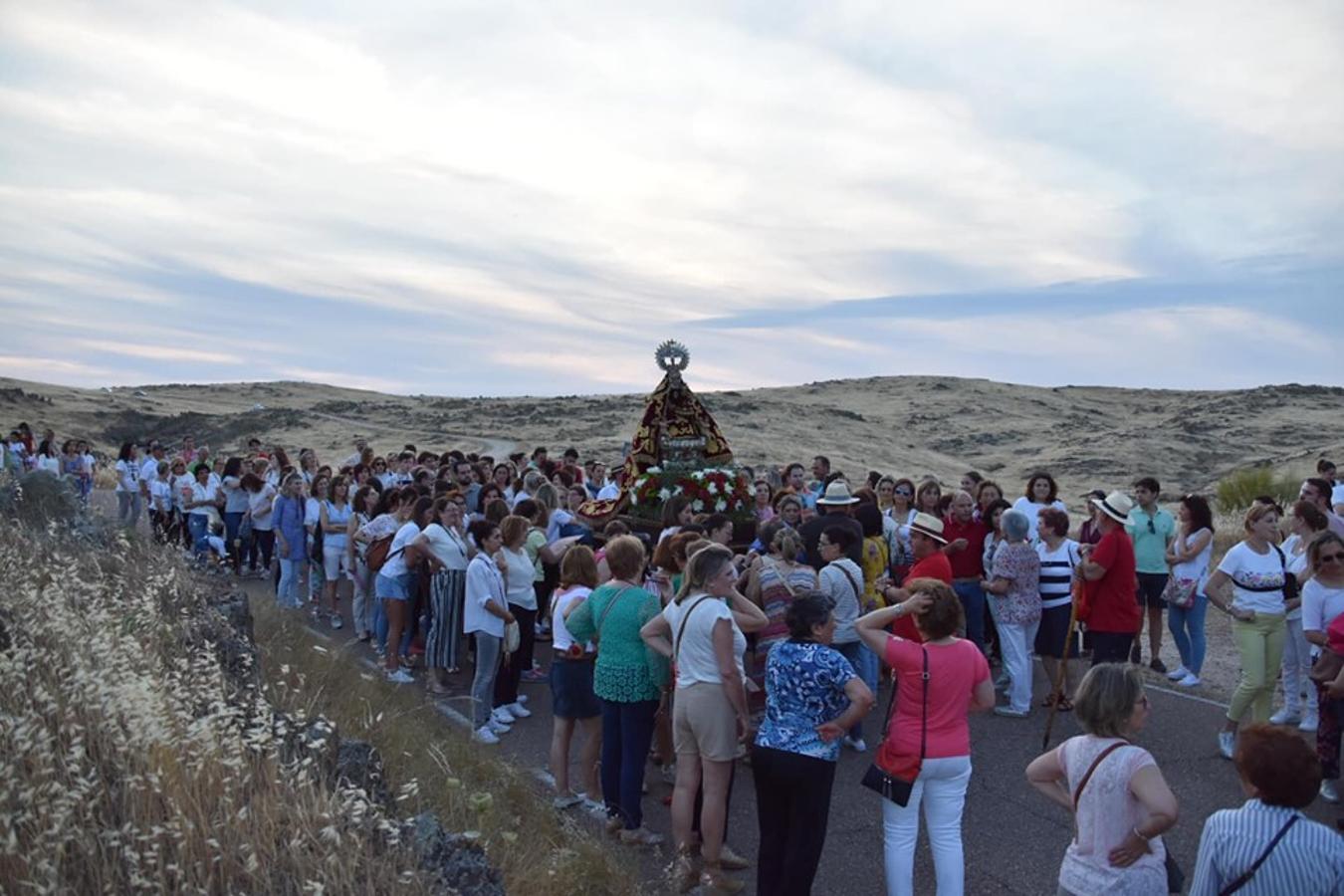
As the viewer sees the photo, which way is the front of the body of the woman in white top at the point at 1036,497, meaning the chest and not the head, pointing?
toward the camera

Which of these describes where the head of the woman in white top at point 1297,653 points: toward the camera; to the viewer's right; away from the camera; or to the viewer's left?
to the viewer's left

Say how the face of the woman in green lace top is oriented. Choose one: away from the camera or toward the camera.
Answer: away from the camera

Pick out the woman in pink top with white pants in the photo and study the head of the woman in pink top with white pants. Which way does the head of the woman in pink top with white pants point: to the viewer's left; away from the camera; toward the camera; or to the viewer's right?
away from the camera

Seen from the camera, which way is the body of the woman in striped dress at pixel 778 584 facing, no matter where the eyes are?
away from the camera

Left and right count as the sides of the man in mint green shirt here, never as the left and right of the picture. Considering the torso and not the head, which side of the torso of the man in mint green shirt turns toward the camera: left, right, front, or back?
front

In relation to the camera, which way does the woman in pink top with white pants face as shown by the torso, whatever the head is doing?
away from the camera

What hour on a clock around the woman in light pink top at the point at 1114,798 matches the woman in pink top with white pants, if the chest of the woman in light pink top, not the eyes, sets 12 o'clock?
The woman in pink top with white pants is roughly at 9 o'clock from the woman in light pink top.

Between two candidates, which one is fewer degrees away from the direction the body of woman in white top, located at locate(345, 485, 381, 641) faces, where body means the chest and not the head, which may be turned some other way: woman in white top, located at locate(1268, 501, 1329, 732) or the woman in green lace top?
the woman in white top

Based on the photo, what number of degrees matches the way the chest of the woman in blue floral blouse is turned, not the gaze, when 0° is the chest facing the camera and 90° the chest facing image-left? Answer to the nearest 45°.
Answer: approximately 225°

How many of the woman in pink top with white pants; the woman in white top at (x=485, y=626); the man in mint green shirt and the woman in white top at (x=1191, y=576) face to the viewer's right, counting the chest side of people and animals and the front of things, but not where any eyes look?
1

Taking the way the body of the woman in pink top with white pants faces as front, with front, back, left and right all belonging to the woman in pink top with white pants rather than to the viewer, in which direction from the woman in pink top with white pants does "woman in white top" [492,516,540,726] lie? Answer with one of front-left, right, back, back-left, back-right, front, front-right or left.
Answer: front-left

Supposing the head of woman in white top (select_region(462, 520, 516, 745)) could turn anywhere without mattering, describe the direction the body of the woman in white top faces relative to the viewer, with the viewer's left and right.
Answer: facing to the right of the viewer
